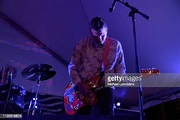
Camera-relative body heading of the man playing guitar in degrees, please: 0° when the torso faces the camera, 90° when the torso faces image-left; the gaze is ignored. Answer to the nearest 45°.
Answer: approximately 0°

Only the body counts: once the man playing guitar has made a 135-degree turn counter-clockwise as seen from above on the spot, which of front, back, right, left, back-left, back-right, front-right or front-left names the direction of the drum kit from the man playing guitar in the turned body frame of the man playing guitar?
left
